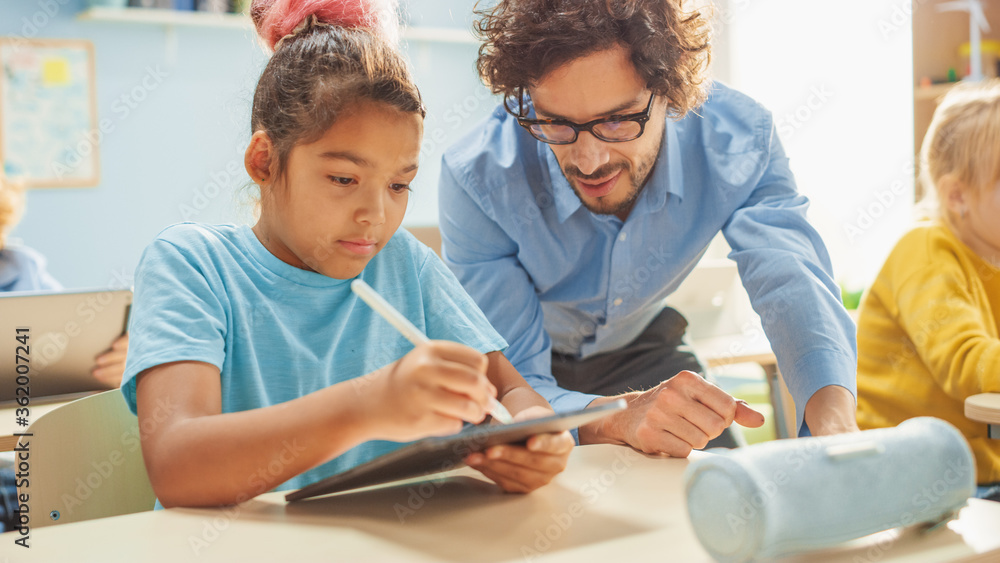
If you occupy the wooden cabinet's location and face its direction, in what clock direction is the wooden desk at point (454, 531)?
The wooden desk is roughly at 12 o'clock from the wooden cabinet.

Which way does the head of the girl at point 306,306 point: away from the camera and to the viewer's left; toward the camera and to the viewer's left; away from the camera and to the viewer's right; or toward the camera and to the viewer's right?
toward the camera and to the viewer's right

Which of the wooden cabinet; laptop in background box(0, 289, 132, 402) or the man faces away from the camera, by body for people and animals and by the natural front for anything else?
the laptop in background

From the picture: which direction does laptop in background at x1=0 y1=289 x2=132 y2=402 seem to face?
away from the camera

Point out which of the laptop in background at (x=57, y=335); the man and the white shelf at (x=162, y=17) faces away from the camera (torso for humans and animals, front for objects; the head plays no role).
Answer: the laptop in background

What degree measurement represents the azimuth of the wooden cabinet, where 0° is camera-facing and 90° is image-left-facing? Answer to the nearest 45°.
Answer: approximately 0°
